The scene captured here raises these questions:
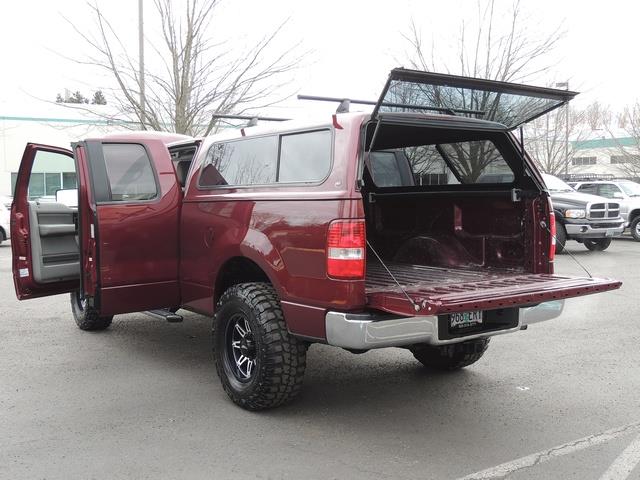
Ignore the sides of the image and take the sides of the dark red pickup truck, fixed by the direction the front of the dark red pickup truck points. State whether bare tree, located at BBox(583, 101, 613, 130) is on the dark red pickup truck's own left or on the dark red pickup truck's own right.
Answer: on the dark red pickup truck's own right

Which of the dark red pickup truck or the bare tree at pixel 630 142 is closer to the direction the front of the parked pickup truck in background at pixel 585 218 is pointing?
the dark red pickup truck

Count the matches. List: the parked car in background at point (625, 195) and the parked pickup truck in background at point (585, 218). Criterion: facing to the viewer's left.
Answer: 0

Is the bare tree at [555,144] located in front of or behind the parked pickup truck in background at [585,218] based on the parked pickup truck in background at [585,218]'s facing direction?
behind

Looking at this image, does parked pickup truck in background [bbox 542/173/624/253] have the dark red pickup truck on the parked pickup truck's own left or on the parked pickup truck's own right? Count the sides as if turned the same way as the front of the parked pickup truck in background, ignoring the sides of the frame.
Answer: on the parked pickup truck's own right

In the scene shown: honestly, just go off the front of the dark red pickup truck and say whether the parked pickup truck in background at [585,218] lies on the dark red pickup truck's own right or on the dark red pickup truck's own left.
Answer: on the dark red pickup truck's own right

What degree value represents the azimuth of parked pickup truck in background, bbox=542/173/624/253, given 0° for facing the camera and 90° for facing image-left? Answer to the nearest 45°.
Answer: approximately 315°

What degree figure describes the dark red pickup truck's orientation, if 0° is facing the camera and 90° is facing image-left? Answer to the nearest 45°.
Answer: approximately 135°

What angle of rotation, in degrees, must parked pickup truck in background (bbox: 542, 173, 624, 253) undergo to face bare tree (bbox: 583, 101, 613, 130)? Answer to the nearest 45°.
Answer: approximately 135° to its left

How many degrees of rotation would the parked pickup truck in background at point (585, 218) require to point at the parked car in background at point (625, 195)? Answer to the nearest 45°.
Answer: approximately 135° to its left

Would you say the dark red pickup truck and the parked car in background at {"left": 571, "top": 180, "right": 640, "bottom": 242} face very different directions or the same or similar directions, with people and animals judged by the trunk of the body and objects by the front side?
very different directions

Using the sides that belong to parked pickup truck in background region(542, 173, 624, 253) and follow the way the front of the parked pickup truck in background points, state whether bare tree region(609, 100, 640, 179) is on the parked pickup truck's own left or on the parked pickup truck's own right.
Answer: on the parked pickup truck's own left
